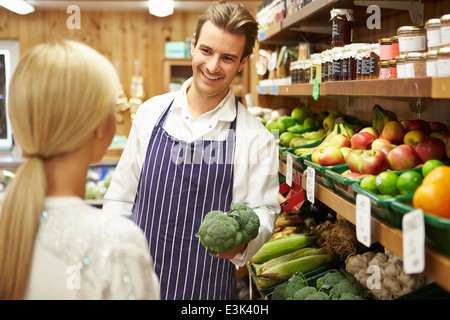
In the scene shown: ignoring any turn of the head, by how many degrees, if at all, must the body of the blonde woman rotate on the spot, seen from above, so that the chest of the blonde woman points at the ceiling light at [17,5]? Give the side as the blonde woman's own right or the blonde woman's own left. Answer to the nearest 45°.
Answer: approximately 45° to the blonde woman's own left

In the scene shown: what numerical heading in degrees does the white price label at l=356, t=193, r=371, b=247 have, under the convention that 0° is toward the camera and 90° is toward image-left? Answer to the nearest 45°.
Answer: approximately 45°

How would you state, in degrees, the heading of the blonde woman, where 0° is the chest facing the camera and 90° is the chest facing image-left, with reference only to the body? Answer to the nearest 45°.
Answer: approximately 225°

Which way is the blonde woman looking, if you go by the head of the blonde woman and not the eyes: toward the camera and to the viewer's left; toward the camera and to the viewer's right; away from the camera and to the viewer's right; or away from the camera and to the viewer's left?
away from the camera and to the viewer's right
